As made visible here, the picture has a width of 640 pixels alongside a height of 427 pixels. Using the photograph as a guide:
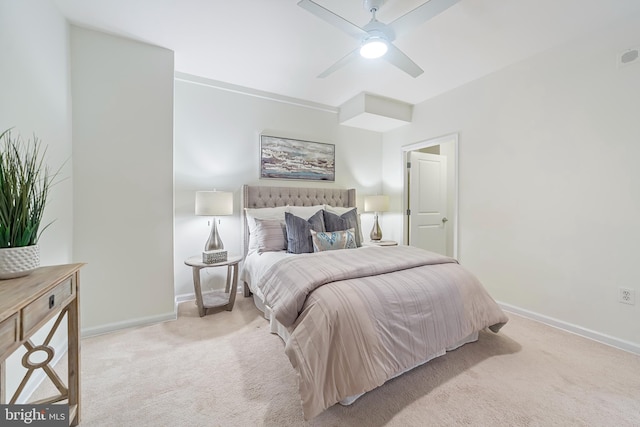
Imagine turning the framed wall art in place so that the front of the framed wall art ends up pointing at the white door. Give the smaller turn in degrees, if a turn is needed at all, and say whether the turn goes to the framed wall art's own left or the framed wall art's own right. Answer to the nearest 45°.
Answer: approximately 45° to the framed wall art's own left

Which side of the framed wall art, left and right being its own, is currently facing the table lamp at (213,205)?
right

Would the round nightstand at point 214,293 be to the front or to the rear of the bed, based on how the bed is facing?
to the rear

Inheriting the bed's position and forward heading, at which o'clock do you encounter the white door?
The white door is roughly at 8 o'clock from the bed.

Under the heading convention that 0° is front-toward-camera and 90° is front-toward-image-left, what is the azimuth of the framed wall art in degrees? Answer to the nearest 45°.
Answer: approximately 315°

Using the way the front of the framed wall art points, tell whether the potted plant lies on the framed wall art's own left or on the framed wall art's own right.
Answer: on the framed wall art's own right

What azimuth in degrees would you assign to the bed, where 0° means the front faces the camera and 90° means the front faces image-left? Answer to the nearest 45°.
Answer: approximately 315°

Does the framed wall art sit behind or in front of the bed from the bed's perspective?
behind
